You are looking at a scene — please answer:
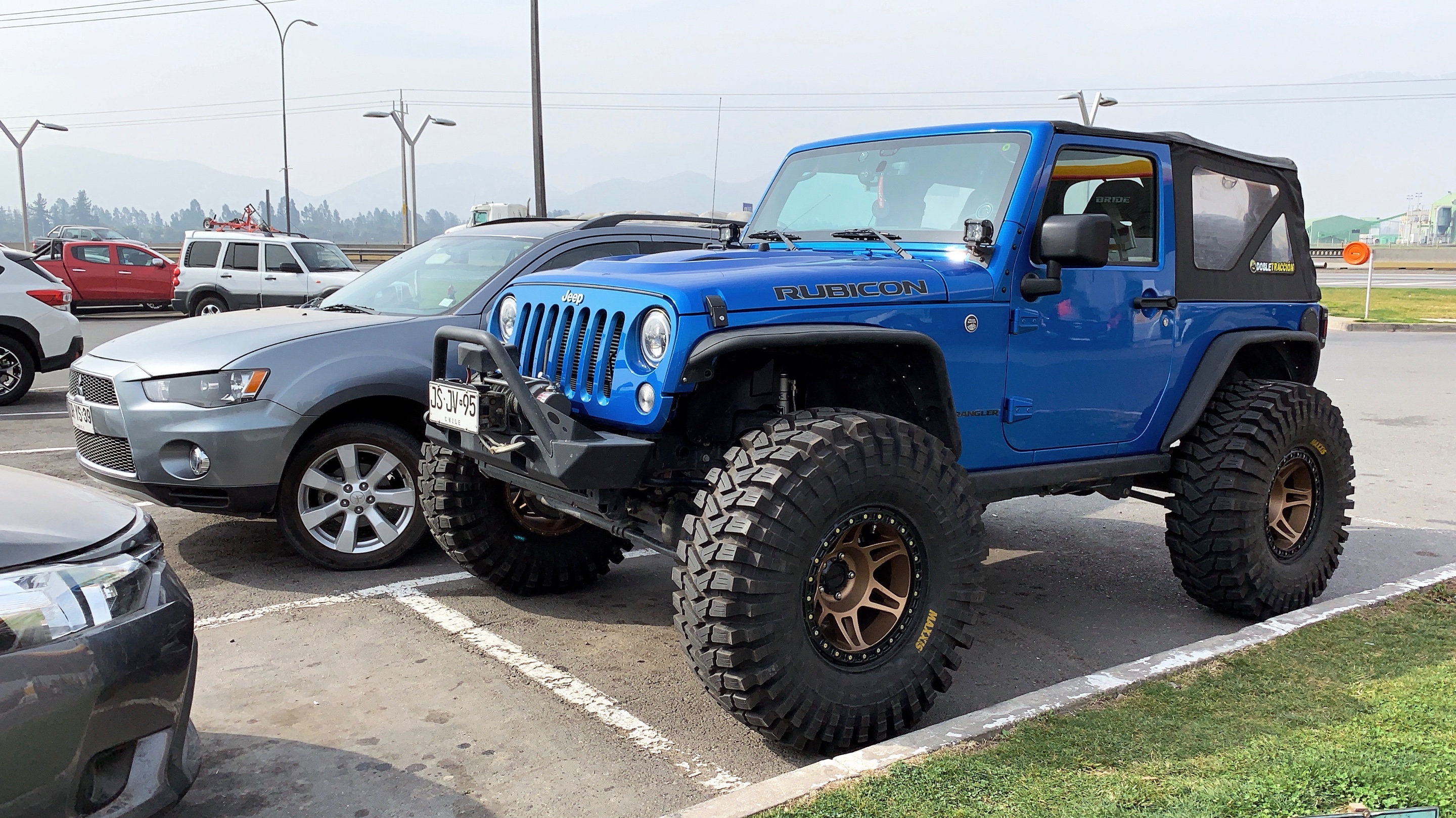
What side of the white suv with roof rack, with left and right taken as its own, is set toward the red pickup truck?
back

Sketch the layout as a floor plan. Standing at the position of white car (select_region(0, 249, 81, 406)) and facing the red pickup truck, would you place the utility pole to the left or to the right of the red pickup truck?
right

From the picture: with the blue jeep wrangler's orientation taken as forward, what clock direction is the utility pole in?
The utility pole is roughly at 4 o'clock from the blue jeep wrangler.

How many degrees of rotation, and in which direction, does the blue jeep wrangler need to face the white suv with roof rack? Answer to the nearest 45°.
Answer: approximately 90° to its right

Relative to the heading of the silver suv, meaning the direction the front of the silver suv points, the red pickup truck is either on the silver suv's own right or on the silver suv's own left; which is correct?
on the silver suv's own right

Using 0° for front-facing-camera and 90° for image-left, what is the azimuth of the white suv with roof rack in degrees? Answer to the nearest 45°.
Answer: approximately 315°

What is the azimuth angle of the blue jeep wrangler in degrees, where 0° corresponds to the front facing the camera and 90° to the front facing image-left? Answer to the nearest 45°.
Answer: approximately 45°

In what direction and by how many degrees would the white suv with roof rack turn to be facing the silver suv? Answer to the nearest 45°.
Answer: approximately 45° to its right

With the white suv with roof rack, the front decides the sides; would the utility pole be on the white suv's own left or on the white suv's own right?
on the white suv's own left
